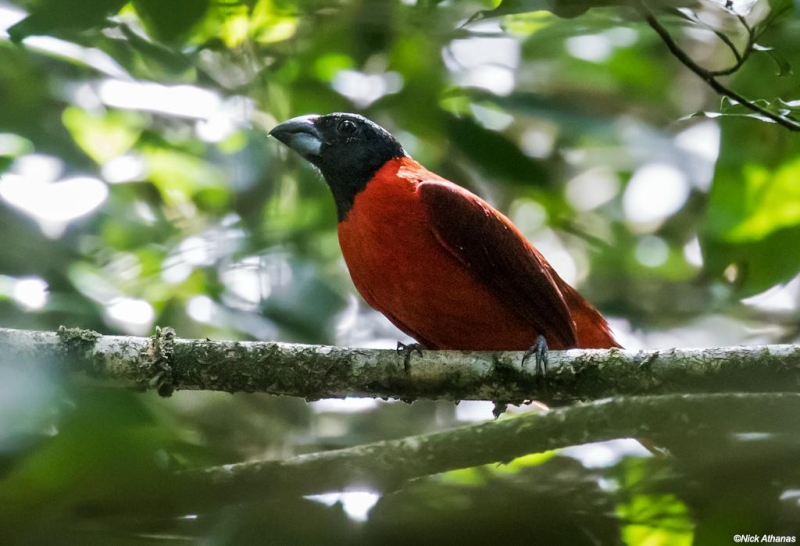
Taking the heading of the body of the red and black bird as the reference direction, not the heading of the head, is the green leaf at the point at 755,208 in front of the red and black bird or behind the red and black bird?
behind

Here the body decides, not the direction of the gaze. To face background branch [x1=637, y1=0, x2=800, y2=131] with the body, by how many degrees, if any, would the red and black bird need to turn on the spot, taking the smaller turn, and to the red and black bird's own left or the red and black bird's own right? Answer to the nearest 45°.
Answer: approximately 135° to the red and black bird's own right

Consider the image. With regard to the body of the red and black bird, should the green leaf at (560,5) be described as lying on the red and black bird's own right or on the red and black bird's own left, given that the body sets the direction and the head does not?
on the red and black bird's own left

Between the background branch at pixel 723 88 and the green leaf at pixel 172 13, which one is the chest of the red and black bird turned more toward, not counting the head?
the green leaf

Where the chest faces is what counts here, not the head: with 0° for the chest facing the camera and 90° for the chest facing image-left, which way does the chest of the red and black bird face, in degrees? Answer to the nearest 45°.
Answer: approximately 90°
